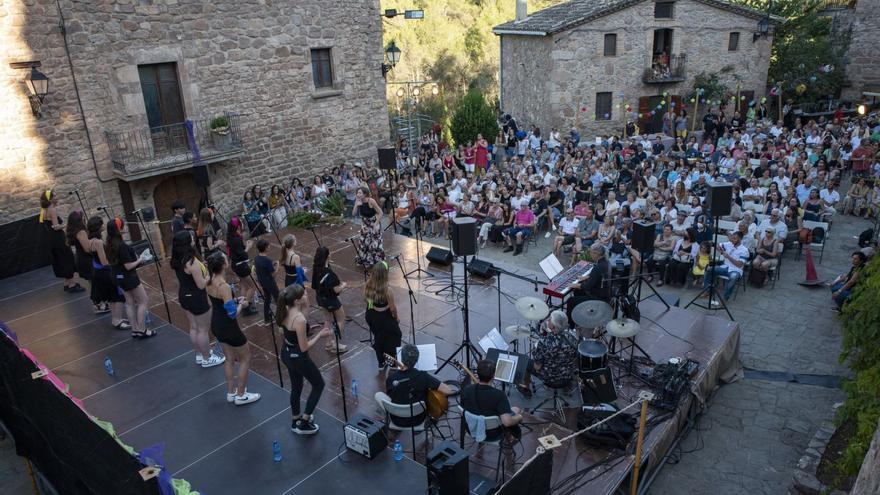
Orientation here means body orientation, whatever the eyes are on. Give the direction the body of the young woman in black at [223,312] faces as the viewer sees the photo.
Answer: to the viewer's right

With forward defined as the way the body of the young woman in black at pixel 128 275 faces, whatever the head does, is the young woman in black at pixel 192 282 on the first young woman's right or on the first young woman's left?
on the first young woman's right

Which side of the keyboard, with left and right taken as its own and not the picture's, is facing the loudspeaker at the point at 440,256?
back

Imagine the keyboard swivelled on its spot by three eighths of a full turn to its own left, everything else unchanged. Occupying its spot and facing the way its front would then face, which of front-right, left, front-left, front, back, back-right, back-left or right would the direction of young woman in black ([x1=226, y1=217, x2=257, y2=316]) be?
left

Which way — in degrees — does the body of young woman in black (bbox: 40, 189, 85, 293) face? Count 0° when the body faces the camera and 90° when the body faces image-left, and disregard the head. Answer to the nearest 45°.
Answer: approximately 270°

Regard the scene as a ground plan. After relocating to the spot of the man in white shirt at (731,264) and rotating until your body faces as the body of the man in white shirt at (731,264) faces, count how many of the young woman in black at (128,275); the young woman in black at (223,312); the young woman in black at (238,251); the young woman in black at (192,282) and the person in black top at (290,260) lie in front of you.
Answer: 5

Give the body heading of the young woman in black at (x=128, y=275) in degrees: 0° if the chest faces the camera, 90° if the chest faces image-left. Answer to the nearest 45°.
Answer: approximately 270°

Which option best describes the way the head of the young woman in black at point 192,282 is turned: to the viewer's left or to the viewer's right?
to the viewer's right

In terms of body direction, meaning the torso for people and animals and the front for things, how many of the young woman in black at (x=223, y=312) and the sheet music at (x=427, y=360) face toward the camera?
1

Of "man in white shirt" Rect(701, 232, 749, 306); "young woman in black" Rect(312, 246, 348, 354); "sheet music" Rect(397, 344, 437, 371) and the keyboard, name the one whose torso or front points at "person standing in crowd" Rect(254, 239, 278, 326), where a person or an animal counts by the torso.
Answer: the man in white shirt

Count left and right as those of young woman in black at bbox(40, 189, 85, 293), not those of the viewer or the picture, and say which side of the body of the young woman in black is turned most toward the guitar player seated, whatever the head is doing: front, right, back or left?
right

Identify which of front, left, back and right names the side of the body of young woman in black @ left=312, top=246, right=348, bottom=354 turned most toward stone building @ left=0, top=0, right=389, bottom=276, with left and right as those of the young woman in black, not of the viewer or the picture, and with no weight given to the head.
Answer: left
